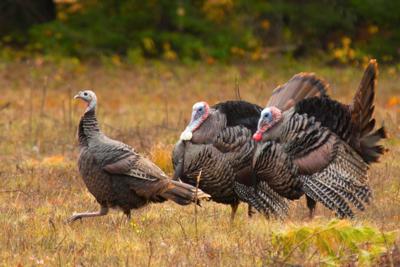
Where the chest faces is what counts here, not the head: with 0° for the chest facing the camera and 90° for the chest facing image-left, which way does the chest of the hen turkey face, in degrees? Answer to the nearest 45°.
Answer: approximately 90°

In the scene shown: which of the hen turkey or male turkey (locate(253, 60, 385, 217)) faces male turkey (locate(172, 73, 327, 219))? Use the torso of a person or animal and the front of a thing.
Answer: male turkey (locate(253, 60, 385, 217))

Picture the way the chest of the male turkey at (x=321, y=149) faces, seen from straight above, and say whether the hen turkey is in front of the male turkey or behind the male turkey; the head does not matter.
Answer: in front

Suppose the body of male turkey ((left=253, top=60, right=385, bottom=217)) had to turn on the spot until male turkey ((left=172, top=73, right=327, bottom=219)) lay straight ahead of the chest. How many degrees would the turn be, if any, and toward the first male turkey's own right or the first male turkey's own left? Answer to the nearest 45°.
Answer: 0° — it already faces it

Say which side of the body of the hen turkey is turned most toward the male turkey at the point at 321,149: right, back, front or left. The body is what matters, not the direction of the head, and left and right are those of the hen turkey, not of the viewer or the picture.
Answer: back

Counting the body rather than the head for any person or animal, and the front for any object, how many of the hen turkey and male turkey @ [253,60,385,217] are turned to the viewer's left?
2

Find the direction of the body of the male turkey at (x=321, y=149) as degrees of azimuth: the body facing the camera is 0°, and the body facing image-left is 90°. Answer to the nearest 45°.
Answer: approximately 90°
